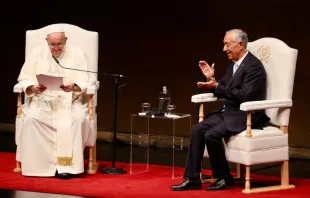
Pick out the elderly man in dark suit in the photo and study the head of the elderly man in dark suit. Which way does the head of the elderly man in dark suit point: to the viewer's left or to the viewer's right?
to the viewer's left

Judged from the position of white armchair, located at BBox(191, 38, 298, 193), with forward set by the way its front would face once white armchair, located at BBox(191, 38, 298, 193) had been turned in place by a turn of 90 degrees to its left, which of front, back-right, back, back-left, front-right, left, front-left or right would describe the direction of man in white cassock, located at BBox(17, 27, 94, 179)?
back-right

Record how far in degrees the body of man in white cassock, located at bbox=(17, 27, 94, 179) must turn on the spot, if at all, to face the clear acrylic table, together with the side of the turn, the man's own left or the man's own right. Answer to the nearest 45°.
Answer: approximately 135° to the man's own left

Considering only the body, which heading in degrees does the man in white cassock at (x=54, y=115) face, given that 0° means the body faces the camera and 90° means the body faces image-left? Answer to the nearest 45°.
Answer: approximately 0°

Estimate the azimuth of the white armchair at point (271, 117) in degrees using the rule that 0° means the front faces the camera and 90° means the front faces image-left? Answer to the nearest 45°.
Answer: approximately 45°

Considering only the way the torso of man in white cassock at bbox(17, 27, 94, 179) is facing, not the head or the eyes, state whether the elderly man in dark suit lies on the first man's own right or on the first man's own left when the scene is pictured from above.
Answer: on the first man's own left

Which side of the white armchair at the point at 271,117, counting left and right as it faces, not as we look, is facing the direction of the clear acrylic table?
right

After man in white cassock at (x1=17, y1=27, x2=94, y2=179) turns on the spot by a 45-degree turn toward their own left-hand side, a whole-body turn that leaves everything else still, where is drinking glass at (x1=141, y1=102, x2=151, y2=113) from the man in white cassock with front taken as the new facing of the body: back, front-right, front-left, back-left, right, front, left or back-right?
front-left
